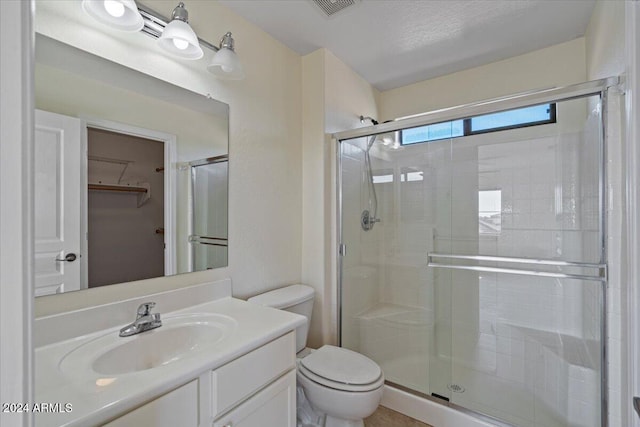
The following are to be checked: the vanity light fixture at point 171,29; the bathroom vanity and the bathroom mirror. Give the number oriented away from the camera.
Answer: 0

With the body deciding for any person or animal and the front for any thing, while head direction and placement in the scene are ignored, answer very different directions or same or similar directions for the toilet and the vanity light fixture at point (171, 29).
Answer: same or similar directions

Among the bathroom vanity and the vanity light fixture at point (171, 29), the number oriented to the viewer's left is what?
0

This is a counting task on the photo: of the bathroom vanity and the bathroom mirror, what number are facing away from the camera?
0

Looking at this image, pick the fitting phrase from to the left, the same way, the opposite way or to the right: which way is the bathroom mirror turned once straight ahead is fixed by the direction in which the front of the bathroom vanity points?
the same way

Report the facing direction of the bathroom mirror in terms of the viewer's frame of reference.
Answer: facing the viewer and to the right of the viewer

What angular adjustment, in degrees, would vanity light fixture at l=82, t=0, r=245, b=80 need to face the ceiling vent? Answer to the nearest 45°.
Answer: approximately 45° to its left

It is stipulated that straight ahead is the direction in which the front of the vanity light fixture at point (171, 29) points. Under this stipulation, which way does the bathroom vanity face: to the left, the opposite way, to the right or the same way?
the same way

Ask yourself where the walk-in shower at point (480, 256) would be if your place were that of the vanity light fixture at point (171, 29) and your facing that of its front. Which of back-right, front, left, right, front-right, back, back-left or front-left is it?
front-left

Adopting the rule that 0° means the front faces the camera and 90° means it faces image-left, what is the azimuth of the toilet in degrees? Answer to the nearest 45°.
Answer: approximately 315°
